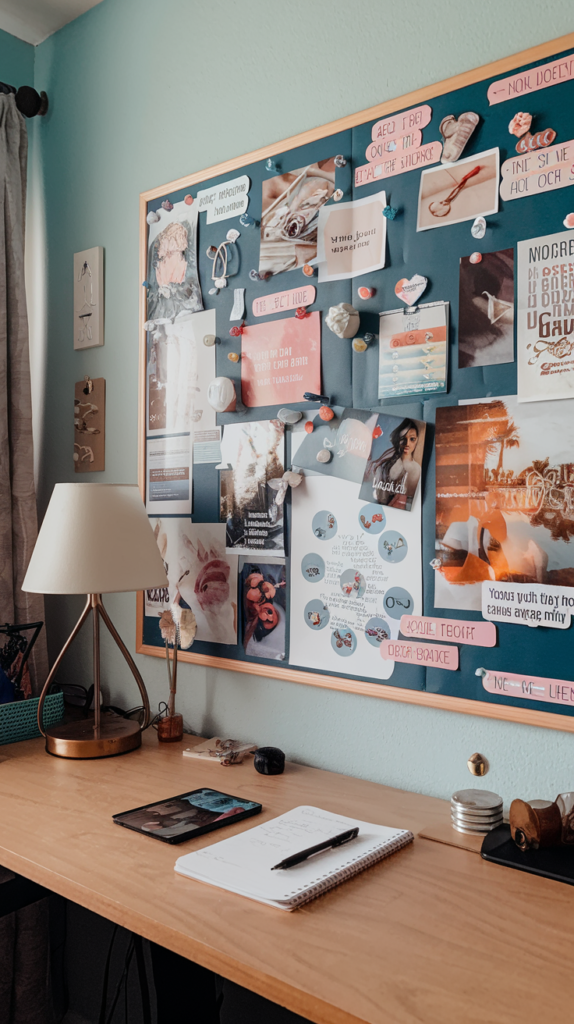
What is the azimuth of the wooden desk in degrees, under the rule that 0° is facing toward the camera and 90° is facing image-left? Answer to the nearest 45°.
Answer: approximately 45°

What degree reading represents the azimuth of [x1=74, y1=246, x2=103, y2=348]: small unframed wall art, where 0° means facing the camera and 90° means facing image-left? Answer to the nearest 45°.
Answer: approximately 45°

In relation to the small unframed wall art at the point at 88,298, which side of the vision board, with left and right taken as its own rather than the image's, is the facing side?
right

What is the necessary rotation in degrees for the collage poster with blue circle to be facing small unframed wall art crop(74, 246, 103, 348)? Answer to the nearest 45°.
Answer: approximately 90° to its right
